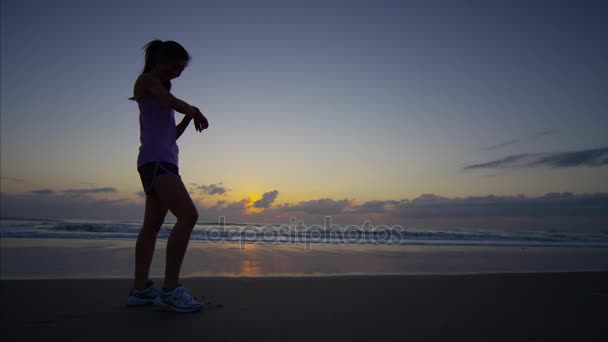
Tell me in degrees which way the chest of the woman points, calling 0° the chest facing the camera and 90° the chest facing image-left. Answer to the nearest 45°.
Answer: approximately 270°
